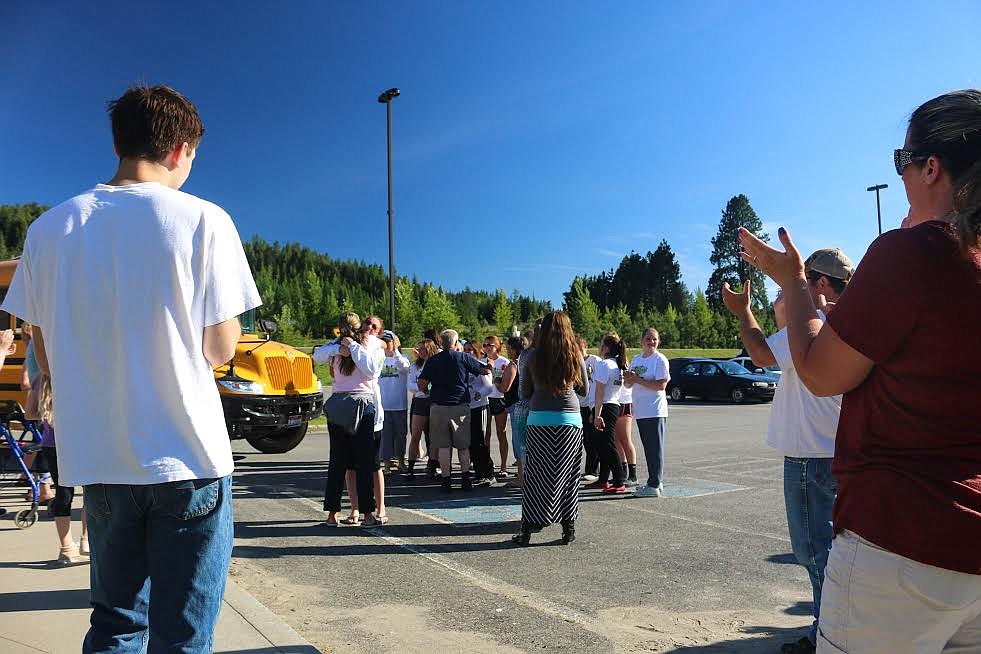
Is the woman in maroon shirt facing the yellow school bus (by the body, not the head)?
yes

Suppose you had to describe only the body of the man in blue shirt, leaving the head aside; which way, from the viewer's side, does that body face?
away from the camera

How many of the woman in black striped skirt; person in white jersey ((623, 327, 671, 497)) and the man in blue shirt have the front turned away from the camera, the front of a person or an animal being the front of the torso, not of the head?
2

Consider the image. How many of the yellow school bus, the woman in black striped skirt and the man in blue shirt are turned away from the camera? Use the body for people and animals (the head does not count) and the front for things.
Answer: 2

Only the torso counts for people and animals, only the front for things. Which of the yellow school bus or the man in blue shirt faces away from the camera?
the man in blue shirt

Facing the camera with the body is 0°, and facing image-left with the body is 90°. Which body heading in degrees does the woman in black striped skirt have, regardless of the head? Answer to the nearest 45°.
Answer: approximately 180°

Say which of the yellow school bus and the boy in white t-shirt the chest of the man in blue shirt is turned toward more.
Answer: the yellow school bus

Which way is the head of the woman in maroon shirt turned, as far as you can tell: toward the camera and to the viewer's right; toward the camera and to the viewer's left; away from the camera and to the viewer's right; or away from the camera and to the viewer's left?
away from the camera and to the viewer's left

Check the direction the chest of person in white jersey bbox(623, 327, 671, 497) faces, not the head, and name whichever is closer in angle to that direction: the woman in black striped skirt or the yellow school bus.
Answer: the woman in black striped skirt
